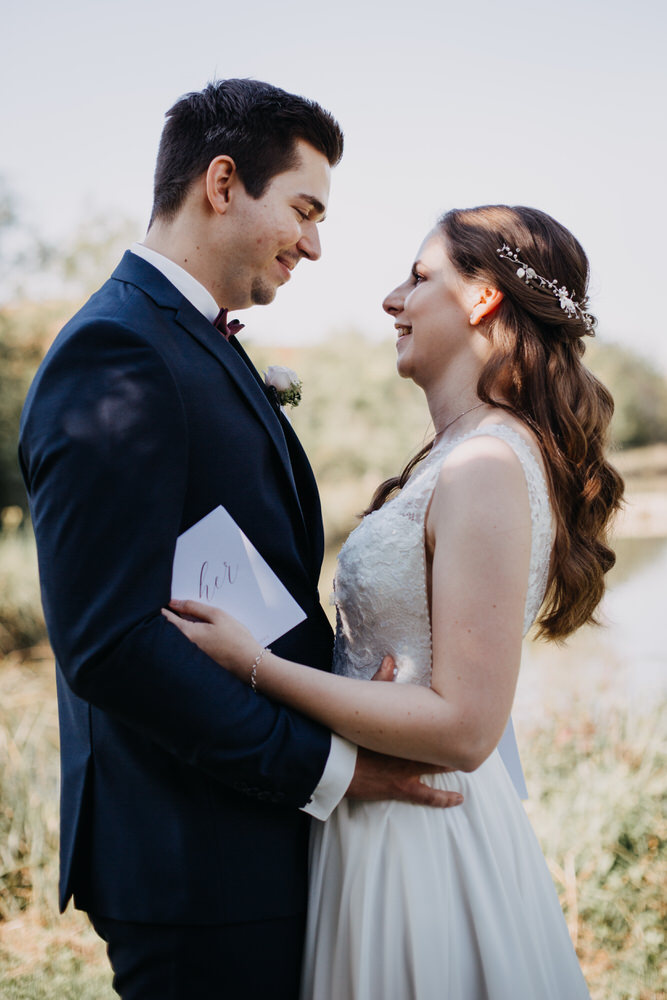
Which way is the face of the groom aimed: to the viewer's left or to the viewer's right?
to the viewer's right

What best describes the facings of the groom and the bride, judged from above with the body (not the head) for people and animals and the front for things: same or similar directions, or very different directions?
very different directions

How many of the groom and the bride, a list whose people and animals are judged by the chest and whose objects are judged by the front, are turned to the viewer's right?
1

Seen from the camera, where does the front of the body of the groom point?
to the viewer's right

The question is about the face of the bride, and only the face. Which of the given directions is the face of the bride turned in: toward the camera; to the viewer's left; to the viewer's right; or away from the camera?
to the viewer's left

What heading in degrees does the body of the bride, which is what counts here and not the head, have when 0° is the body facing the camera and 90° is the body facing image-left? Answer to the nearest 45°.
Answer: approximately 90°
